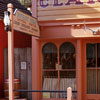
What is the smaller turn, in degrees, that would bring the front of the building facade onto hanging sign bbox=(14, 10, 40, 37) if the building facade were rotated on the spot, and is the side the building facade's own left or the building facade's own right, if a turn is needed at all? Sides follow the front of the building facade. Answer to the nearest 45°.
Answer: approximately 45° to the building facade's own right

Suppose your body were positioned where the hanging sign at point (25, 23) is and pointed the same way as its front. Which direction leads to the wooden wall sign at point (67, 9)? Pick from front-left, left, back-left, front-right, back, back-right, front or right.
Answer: left

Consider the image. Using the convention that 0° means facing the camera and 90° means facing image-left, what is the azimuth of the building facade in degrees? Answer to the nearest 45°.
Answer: approximately 0°

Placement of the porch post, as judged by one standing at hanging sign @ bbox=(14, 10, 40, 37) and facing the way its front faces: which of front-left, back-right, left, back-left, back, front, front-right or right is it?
back-left

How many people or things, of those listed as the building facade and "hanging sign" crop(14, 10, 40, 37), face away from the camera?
0

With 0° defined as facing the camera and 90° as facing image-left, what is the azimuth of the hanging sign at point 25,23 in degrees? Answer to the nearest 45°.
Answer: approximately 315°
